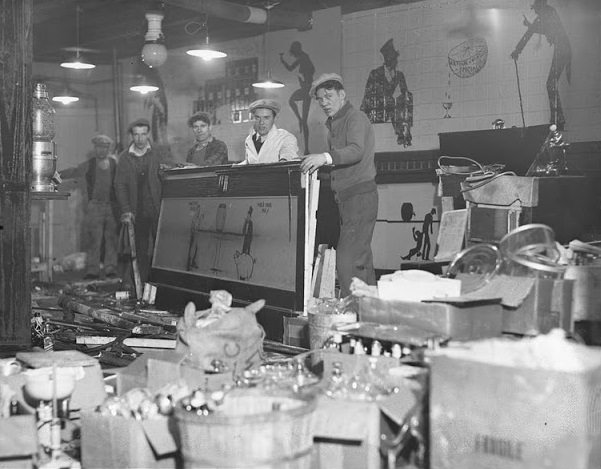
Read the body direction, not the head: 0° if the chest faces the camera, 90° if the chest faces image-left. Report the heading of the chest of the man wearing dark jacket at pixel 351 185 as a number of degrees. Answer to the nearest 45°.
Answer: approximately 45°

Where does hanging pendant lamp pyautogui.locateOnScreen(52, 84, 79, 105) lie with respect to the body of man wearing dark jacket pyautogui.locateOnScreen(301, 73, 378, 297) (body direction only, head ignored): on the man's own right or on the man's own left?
on the man's own right

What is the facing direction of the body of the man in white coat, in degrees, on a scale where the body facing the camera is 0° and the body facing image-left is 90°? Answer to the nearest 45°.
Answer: approximately 45°

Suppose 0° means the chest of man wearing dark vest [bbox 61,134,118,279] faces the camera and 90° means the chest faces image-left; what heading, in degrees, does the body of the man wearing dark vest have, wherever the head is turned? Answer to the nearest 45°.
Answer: approximately 0°

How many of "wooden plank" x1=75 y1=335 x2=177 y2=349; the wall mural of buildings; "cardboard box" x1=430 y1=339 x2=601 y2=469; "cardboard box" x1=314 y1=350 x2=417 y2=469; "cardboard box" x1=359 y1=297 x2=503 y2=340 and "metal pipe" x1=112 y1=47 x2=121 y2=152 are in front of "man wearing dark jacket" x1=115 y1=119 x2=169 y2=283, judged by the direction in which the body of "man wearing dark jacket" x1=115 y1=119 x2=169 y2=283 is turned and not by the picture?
4

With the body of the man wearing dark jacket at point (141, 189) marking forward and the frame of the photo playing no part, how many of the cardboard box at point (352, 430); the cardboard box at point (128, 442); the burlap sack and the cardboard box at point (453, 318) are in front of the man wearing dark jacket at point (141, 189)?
4

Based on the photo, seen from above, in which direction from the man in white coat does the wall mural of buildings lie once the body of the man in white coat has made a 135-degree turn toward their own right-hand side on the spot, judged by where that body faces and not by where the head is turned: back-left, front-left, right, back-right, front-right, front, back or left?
front
